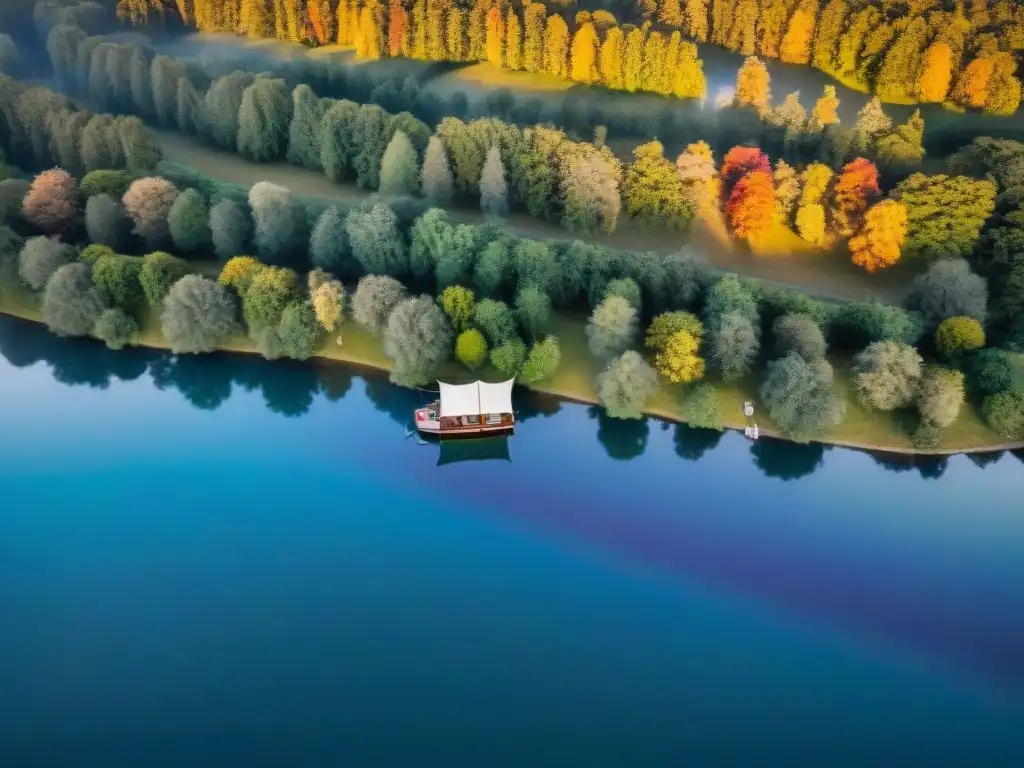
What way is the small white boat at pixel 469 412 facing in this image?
to the viewer's left

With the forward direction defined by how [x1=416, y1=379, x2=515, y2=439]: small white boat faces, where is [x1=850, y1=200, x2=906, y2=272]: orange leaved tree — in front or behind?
behind

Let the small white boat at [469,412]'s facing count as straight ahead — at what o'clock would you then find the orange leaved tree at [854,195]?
The orange leaved tree is roughly at 5 o'clock from the small white boat.

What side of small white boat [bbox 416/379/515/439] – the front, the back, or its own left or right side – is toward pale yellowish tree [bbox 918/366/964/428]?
back

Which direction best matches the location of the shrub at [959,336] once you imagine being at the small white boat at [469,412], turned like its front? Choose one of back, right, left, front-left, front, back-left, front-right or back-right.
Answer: back

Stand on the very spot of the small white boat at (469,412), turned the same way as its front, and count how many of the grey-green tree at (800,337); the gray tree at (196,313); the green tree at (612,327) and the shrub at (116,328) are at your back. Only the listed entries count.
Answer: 2

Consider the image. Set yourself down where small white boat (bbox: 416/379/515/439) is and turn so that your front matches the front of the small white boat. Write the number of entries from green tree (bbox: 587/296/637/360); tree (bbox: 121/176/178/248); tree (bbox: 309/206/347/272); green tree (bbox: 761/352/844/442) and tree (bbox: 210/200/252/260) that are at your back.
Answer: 2

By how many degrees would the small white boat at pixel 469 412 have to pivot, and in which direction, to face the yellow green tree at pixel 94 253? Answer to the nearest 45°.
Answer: approximately 45° to its right

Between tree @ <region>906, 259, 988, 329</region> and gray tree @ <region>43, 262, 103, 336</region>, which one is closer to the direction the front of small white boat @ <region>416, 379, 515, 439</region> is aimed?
the gray tree

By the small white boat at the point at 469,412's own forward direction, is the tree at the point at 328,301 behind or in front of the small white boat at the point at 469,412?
in front

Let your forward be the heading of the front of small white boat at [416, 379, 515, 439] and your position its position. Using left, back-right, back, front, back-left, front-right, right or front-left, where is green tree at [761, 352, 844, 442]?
back

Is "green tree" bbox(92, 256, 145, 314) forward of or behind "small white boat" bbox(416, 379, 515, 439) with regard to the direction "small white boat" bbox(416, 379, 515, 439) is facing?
forward

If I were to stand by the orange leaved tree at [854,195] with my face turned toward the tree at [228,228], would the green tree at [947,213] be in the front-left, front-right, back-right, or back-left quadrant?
back-left

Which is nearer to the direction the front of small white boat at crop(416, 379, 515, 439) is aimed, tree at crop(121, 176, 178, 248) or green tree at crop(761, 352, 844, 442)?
the tree at crop(121, 176, 178, 248)

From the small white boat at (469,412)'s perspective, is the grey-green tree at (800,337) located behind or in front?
behind

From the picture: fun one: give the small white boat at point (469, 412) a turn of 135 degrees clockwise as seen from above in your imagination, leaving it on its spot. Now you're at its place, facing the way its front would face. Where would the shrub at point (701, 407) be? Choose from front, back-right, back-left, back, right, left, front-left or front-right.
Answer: front-right
